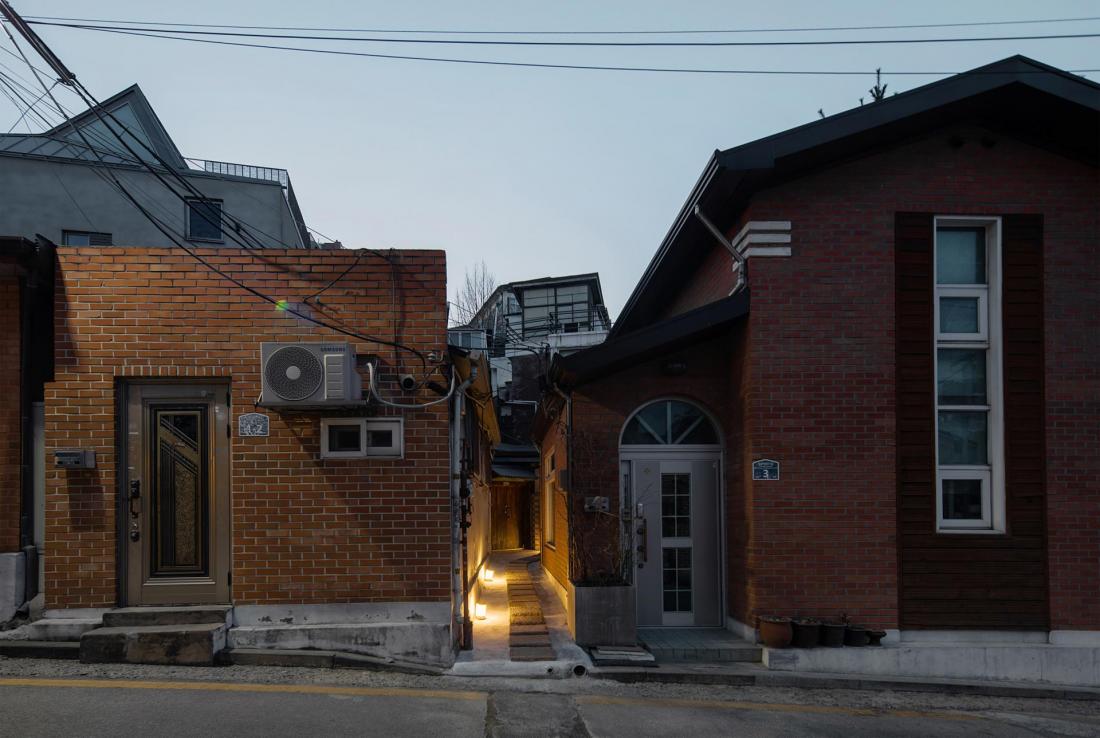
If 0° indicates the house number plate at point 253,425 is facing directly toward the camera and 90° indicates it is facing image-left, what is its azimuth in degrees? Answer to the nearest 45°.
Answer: approximately 0°

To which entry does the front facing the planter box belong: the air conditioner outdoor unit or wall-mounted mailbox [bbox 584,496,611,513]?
the wall-mounted mailbox

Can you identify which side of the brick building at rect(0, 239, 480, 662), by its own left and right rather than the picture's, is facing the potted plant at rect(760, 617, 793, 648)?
left
